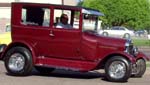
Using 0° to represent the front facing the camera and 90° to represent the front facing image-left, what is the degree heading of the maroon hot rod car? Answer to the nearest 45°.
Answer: approximately 315°
